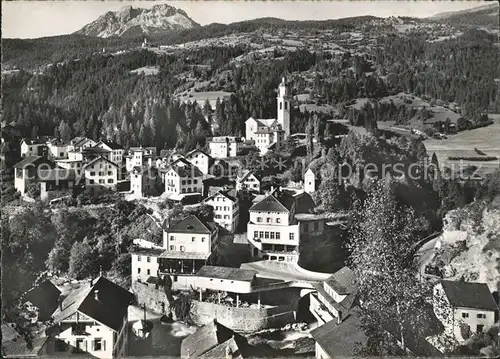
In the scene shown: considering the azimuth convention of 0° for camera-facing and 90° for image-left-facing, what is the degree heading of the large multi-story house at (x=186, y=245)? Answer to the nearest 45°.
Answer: approximately 0°

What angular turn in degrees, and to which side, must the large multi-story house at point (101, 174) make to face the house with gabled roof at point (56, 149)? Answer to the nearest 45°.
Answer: approximately 90° to its right

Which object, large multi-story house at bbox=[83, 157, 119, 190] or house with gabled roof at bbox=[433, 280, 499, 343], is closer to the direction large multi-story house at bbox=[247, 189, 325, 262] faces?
the house with gabled roof

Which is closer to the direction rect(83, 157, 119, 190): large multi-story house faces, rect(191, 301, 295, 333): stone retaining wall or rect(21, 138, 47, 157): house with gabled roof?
the stone retaining wall

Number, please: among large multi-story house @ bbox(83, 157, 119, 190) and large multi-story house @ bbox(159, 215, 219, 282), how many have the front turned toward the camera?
2

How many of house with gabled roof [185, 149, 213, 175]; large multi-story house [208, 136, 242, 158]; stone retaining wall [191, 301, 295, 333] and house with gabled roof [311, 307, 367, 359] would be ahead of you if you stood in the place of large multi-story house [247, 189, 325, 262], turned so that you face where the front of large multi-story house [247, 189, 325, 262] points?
2

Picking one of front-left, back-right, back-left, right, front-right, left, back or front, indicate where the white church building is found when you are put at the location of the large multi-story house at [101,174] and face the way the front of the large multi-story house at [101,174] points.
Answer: left

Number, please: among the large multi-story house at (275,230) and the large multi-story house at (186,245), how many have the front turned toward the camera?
2

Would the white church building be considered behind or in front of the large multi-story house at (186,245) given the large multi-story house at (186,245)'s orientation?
behind

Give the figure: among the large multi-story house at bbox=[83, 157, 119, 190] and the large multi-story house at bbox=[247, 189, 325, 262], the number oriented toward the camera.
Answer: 2

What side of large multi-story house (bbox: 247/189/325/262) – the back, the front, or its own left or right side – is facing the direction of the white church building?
back

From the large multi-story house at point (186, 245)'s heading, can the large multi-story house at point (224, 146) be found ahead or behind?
behind
